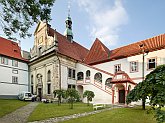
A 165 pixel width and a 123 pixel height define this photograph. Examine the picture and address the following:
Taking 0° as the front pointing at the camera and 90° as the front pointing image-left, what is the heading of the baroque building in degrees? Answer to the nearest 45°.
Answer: approximately 45°

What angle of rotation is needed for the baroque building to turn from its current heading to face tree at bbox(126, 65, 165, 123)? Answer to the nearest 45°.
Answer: approximately 45° to its left
